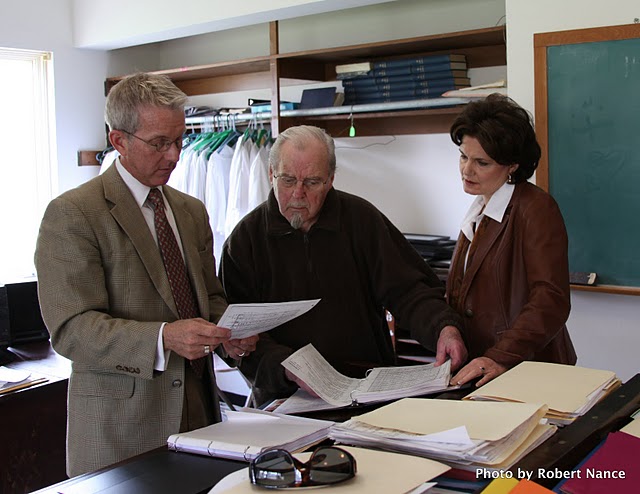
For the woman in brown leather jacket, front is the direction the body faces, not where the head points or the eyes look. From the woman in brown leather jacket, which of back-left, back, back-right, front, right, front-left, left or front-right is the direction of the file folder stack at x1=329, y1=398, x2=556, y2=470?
front-left

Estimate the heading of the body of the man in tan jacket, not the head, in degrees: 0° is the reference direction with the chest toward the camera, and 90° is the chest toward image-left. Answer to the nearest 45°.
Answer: approximately 315°

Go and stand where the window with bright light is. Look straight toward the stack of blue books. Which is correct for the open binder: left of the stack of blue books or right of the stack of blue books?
right

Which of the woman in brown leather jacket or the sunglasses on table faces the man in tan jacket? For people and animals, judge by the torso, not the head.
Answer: the woman in brown leather jacket

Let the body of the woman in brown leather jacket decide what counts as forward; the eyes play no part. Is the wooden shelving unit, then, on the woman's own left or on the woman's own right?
on the woman's own right

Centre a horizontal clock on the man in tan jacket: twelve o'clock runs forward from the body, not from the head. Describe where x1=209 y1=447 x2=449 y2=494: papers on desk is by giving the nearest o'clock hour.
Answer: The papers on desk is roughly at 1 o'clock from the man in tan jacket.

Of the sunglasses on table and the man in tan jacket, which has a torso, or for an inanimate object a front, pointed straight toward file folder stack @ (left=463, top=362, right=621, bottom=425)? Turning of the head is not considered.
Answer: the man in tan jacket

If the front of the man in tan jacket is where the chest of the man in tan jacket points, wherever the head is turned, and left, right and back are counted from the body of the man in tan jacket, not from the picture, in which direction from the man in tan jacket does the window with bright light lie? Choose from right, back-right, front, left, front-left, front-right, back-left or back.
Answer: back-left

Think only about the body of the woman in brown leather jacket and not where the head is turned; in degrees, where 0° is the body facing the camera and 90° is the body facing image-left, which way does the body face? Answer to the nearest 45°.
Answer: approximately 45°

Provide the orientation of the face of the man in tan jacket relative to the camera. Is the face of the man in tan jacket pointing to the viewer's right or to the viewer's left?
to the viewer's right
